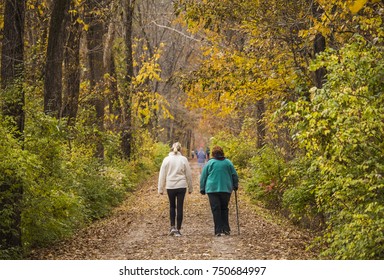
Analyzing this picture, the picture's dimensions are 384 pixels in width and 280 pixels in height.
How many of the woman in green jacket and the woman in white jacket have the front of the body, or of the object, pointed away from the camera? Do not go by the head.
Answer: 2

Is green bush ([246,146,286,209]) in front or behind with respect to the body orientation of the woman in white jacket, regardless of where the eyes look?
in front

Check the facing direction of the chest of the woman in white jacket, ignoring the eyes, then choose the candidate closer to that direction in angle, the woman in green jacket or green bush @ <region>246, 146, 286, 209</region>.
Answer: the green bush

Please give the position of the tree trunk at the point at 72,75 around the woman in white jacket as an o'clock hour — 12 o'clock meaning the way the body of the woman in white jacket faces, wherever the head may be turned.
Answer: The tree trunk is roughly at 11 o'clock from the woman in white jacket.

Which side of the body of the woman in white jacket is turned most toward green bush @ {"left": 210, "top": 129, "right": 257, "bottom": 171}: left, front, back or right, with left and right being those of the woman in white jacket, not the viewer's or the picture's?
front

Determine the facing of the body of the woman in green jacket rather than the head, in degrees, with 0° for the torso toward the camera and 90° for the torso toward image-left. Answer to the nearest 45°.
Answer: approximately 180°

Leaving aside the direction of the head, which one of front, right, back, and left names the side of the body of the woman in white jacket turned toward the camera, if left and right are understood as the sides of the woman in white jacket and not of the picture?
back

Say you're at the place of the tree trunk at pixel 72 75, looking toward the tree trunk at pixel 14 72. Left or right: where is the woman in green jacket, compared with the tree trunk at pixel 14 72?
left

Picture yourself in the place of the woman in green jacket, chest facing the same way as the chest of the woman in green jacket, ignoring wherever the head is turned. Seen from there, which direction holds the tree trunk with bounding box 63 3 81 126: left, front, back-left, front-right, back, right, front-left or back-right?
front-left

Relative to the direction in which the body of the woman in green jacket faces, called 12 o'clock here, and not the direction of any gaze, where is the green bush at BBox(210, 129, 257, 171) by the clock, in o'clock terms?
The green bush is roughly at 12 o'clock from the woman in green jacket.

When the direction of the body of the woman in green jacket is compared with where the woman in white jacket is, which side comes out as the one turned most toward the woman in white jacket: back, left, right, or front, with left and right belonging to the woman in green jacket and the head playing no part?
left

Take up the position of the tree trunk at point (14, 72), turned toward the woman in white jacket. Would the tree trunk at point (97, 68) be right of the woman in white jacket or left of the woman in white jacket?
left

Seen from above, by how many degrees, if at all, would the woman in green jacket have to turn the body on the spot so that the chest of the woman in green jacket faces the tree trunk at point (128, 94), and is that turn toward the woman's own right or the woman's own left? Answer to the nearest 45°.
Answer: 0° — they already face it

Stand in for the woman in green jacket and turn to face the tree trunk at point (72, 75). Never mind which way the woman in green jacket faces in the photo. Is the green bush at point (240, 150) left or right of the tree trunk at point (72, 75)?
right
